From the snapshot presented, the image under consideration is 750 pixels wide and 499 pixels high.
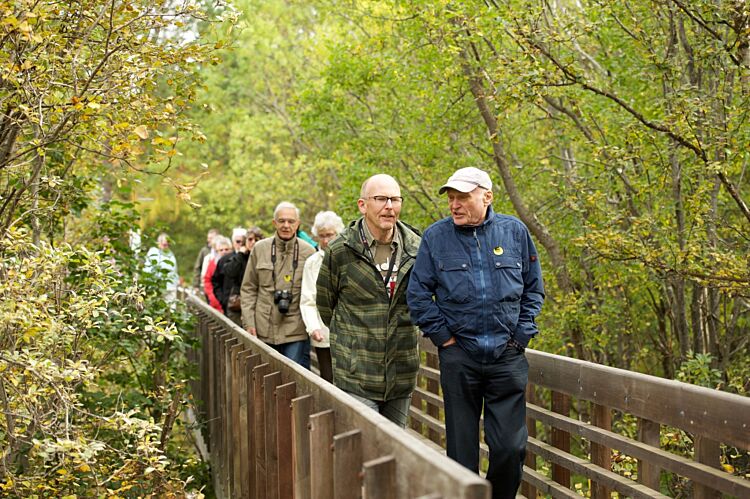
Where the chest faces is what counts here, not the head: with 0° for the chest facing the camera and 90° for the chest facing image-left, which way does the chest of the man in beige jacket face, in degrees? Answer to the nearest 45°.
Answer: approximately 0°

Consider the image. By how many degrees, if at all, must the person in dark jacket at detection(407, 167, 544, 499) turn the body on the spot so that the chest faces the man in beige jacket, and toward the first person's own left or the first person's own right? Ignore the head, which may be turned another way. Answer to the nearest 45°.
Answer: approximately 135° to the first person's own right

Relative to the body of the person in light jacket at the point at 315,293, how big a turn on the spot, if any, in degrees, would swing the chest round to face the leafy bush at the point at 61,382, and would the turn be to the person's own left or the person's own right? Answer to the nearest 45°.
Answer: approximately 45° to the person's own right

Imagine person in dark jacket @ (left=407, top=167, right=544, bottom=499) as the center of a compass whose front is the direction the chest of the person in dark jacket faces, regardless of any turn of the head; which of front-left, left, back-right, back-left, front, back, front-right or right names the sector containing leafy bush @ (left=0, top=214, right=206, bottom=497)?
right

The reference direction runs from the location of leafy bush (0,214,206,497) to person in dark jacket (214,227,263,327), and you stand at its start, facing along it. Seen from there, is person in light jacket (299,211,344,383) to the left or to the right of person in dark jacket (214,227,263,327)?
right

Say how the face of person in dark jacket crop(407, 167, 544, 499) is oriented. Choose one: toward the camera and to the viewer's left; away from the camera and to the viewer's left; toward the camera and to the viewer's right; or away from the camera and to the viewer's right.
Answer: toward the camera and to the viewer's left

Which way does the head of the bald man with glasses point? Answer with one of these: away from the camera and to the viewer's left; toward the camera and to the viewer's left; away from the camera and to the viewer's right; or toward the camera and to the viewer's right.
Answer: toward the camera and to the viewer's right

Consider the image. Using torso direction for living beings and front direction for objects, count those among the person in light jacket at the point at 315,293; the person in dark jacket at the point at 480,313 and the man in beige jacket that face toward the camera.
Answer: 3

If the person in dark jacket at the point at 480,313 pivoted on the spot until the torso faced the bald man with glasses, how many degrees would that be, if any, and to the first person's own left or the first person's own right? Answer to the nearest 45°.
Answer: approximately 135° to the first person's own right

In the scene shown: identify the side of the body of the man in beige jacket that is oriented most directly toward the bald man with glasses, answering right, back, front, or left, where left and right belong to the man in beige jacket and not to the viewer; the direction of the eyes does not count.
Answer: front

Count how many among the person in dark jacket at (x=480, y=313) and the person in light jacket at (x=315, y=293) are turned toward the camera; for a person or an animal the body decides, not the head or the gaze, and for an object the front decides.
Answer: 2

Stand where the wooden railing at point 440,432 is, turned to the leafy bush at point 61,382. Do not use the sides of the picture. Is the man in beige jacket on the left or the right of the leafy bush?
right
